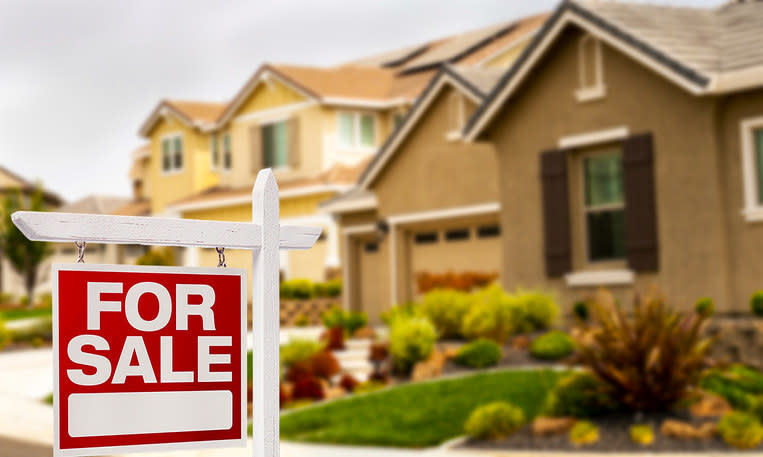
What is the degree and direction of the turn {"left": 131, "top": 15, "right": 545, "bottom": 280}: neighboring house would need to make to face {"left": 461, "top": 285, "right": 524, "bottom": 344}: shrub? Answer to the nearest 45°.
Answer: approximately 45° to its left

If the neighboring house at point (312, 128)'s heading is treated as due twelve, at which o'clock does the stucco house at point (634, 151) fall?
The stucco house is roughly at 10 o'clock from the neighboring house.

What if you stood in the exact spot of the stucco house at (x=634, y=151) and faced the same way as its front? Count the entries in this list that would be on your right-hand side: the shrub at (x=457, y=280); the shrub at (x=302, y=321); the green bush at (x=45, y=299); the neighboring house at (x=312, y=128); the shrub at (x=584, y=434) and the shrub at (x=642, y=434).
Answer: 4

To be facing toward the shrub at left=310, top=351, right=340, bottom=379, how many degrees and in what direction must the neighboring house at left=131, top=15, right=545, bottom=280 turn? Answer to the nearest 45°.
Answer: approximately 45° to its left

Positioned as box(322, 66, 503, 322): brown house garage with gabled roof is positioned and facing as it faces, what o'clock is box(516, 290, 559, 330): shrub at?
The shrub is roughly at 10 o'clock from the brown house garage with gabled roof.

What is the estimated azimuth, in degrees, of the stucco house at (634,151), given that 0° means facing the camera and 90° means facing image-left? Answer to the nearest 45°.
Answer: approximately 45°

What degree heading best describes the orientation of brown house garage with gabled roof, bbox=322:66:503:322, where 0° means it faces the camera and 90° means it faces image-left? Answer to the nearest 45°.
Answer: approximately 45°

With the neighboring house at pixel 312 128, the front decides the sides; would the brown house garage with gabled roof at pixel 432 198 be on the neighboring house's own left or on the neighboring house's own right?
on the neighboring house's own left

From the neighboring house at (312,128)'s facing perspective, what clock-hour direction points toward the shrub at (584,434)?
The shrub is roughly at 10 o'clock from the neighboring house.

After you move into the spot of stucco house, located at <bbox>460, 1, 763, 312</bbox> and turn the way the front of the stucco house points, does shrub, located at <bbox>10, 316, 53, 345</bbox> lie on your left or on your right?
on your right
